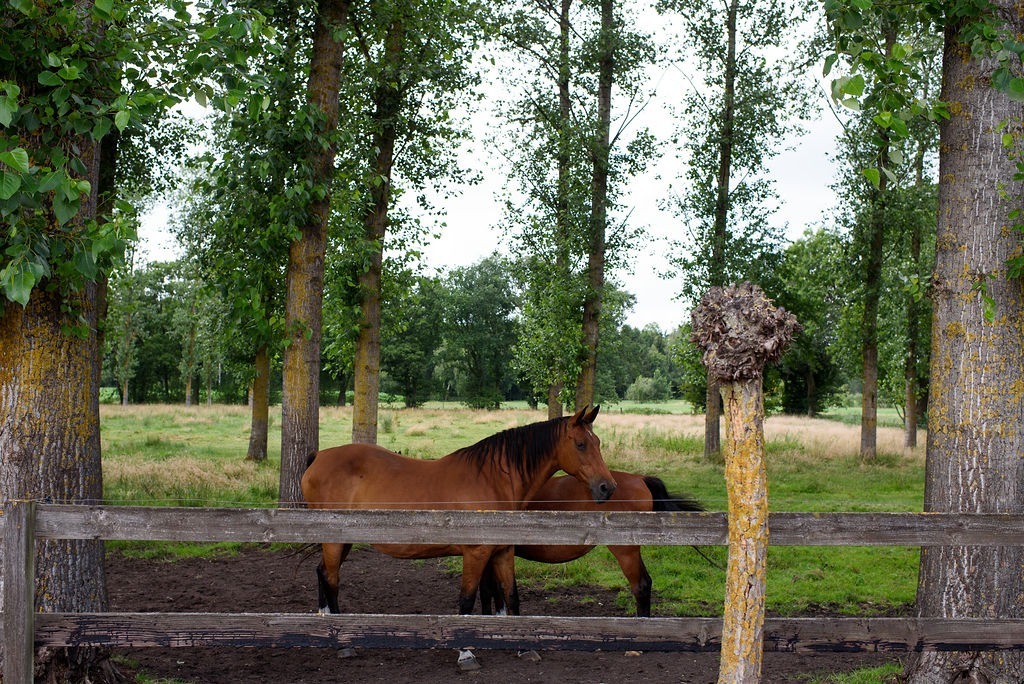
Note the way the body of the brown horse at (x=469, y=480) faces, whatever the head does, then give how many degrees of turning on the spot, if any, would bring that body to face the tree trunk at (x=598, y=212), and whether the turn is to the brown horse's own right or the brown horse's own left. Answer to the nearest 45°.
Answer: approximately 90° to the brown horse's own left

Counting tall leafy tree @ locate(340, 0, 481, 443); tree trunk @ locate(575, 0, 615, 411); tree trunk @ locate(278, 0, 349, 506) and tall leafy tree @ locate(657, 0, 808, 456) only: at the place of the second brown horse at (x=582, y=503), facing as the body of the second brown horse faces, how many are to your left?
0

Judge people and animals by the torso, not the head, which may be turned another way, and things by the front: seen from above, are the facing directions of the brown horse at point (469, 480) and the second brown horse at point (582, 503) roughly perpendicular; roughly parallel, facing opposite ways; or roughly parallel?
roughly parallel, facing opposite ways

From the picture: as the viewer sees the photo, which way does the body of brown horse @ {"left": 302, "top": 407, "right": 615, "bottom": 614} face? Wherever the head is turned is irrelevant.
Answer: to the viewer's right

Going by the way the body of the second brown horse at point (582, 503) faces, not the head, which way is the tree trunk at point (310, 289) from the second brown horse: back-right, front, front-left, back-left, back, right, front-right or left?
front-right

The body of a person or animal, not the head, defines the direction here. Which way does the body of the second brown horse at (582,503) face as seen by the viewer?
to the viewer's left

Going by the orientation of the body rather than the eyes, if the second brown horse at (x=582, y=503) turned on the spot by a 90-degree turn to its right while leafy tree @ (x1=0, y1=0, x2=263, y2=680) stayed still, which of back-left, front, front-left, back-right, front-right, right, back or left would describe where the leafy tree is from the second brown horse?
back-left

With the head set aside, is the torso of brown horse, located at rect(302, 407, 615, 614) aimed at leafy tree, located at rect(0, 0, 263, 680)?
no

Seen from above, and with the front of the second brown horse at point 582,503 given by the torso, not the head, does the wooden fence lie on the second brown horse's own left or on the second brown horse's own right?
on the second brown horse's own left

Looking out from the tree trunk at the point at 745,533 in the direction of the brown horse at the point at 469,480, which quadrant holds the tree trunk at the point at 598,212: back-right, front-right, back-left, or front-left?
front-right

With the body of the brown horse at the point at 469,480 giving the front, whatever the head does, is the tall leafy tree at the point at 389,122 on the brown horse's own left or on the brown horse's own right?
on the brown horse's own left

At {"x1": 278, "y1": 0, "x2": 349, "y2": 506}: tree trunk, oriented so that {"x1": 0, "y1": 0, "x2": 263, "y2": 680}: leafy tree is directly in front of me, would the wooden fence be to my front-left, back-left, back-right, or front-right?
front-left

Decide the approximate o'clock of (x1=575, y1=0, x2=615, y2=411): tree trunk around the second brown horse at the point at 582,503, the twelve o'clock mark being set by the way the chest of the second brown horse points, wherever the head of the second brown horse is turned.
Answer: The tree trunk is roughly at 3 o'clock from the second brown horse.

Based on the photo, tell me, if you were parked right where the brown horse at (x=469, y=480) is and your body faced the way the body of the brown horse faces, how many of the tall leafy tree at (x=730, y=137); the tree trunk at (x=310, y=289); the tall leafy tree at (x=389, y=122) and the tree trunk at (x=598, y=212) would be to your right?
0

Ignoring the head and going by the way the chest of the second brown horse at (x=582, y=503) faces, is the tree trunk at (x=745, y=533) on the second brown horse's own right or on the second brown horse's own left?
on the second brown horse's own left
